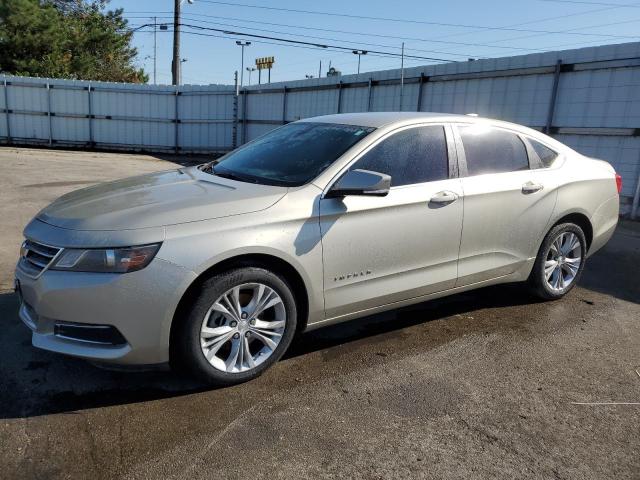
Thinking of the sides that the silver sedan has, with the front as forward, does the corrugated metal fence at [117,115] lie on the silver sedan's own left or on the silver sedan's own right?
on the silver sedan's own right

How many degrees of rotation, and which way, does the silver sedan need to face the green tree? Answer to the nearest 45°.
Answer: approximately 90° to its right

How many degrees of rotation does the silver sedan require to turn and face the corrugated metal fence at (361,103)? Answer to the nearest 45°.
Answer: approximately 135° to its right

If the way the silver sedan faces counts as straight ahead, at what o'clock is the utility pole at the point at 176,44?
The utility pole is roughly at 4 o'clock from the silver sedan.

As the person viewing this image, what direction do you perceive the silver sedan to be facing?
facing the viewer and to the left of the viewer
